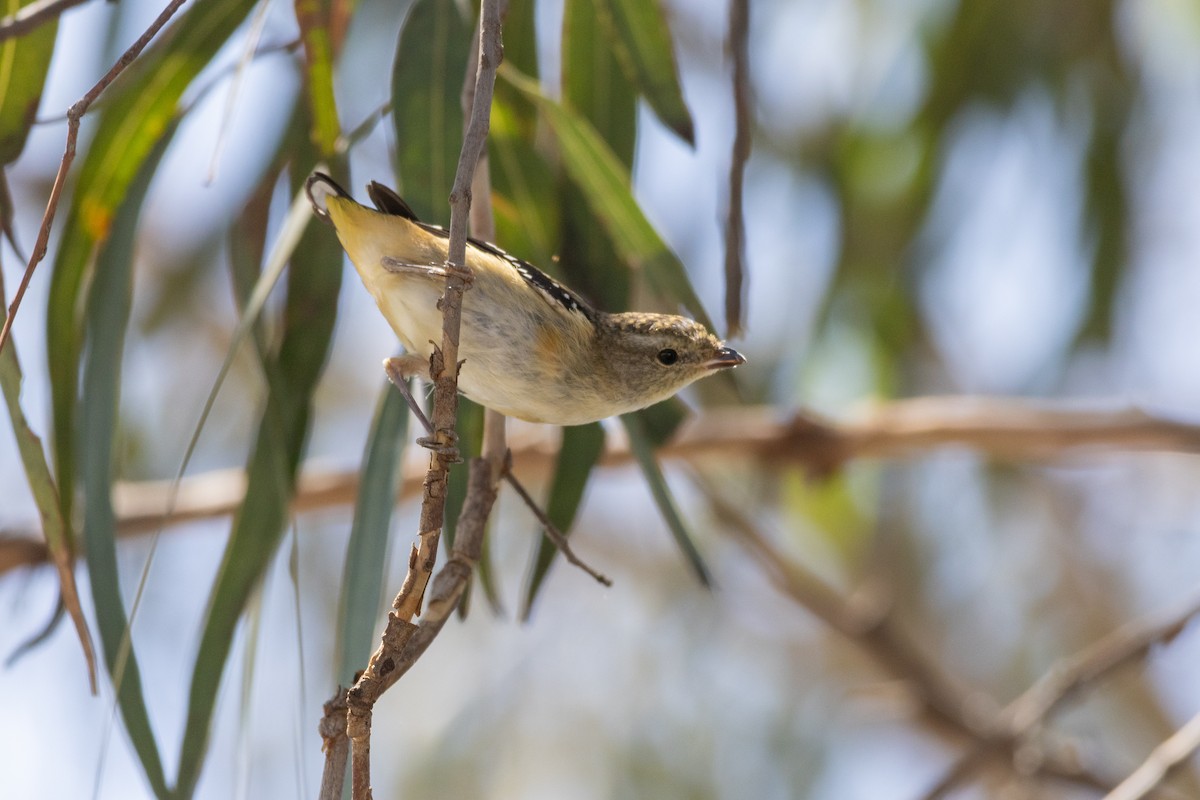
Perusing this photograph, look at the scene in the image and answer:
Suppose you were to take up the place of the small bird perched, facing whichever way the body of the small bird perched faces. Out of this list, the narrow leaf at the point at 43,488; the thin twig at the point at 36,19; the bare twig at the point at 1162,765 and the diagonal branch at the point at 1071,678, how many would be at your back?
2

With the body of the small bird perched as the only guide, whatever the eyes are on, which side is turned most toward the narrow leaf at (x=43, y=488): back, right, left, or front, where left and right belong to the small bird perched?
back

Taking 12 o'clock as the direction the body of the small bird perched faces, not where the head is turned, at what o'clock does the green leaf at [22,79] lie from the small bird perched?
The green leaf is roughly at 7 o'clock from the small bird perched.

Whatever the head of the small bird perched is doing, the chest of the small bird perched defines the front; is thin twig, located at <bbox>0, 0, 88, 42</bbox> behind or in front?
behind

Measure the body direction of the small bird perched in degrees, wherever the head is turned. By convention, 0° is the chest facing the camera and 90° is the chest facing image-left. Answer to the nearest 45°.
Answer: approximately 270°

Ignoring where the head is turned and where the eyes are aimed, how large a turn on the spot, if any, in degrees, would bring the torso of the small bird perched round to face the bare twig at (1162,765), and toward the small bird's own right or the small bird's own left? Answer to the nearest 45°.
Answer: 0° — it already faces it
